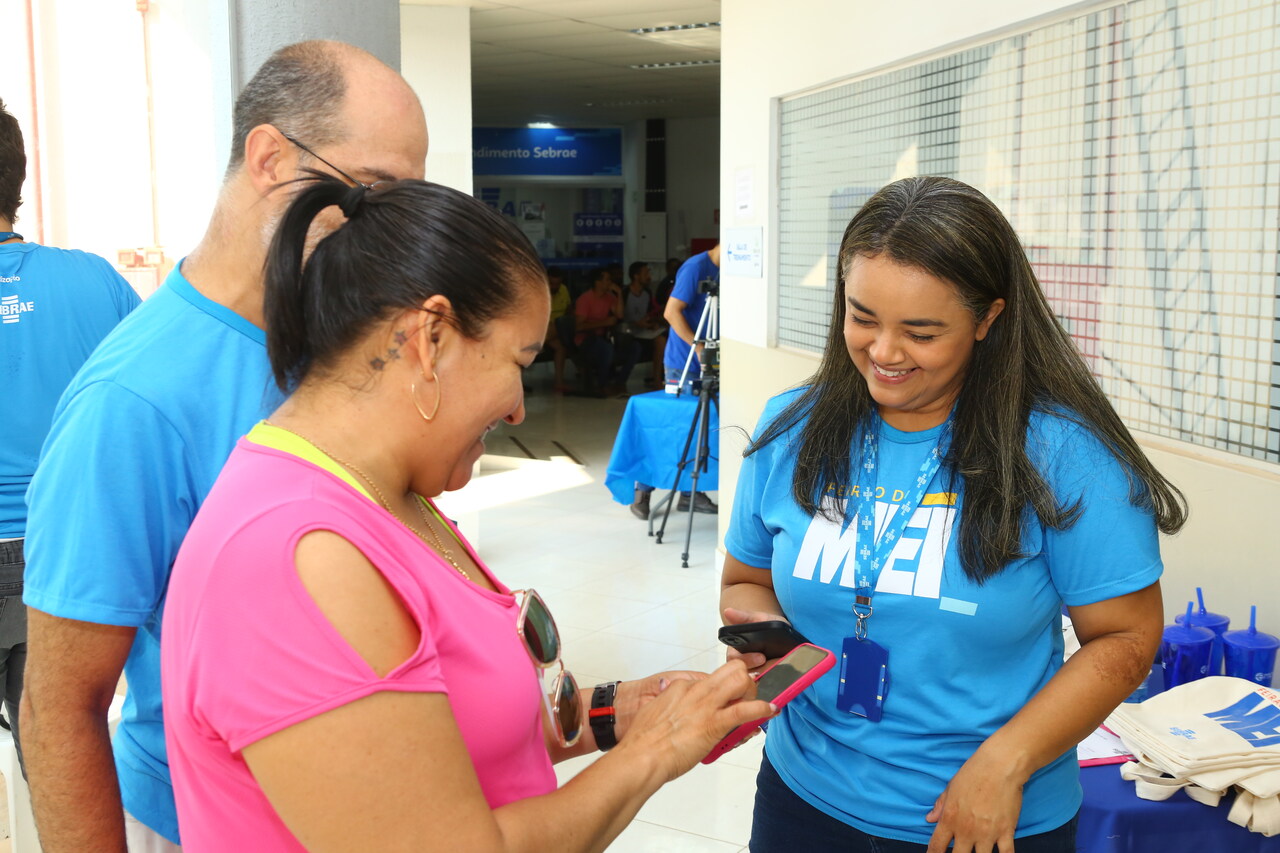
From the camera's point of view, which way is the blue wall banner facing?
toward the camera

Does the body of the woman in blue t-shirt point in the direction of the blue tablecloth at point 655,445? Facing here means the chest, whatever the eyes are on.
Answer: no

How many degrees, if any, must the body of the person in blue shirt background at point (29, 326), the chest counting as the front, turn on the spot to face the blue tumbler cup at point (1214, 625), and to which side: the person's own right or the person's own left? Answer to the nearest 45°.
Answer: approximately 135° to the person's own right

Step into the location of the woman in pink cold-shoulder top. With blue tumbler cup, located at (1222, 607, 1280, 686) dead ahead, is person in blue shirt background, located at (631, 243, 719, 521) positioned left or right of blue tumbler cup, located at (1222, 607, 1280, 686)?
left

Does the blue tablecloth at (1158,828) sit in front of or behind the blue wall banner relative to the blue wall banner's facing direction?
in front

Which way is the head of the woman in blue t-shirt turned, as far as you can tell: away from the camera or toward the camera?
toward the camera

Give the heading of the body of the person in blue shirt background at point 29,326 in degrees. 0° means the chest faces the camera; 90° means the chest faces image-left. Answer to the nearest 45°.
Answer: approximately 180°

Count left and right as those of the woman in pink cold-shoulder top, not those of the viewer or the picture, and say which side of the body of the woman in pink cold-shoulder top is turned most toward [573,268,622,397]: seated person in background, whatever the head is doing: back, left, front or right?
left

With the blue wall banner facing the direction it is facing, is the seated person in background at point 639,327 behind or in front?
in front

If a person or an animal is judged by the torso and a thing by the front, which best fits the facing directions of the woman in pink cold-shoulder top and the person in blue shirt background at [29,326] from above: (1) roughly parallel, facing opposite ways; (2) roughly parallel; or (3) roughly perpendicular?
roughly perpendicular

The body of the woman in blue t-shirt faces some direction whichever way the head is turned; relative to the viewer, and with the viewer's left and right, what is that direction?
facing the viewer and to the left of the viewer

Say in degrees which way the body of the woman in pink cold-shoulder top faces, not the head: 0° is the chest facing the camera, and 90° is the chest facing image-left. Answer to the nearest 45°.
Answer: approximately 270°

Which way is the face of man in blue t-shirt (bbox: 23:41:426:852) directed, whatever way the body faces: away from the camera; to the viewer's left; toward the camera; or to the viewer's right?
to the viewer's right
